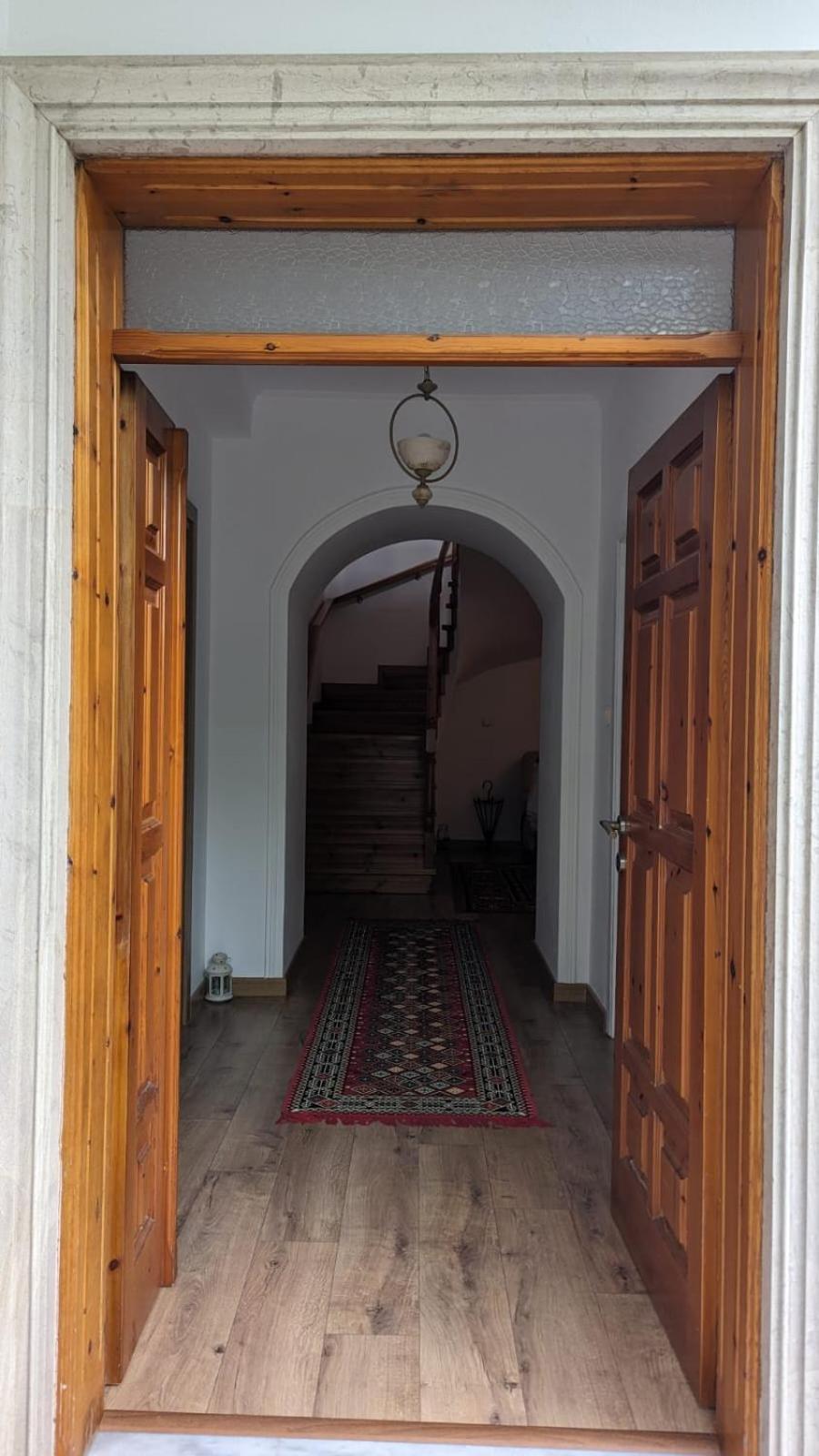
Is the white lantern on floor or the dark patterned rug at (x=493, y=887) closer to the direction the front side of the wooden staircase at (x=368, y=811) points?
the white lantern on floor

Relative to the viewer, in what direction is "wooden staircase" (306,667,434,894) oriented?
toward the camera

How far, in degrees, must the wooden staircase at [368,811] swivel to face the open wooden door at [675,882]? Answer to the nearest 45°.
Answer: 0° — it already faces it

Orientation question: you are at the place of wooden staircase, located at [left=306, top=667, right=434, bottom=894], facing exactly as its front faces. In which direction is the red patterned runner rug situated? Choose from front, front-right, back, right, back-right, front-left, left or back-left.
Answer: front

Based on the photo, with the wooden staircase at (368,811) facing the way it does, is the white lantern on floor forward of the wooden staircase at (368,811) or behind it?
forward

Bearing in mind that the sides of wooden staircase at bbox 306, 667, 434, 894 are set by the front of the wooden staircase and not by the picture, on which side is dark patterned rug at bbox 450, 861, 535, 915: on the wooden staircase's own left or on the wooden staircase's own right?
on the wooden staircase's own left

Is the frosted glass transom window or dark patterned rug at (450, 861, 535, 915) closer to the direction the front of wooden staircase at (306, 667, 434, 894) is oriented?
the frosted glass transom window

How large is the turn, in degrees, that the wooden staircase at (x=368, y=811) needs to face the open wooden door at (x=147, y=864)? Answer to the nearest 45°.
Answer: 0° — it already faces it

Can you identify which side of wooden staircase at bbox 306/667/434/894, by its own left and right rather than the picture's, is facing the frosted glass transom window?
front

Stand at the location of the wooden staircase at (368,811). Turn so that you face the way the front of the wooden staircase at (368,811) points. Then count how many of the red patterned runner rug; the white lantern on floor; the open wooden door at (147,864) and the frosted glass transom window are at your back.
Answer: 0

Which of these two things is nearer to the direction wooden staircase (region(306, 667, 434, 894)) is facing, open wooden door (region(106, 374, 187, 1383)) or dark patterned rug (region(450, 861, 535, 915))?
the open wooden door

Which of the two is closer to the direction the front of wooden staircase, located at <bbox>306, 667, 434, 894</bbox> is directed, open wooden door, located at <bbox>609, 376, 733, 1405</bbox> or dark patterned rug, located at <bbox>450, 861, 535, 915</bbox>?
the open wooden door

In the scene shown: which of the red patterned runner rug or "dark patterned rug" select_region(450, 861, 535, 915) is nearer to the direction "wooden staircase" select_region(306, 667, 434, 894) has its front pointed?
the red patterned runner rug
